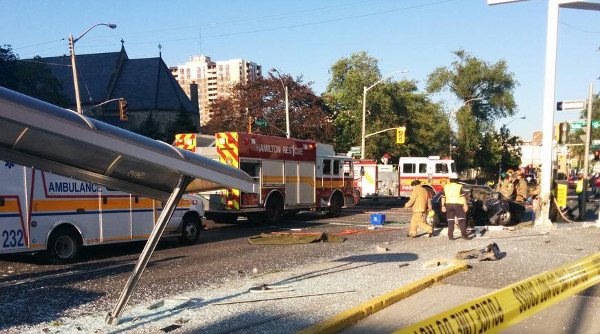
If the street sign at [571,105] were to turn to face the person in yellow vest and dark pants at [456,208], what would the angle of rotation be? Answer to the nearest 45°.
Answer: approximately 45° to its right

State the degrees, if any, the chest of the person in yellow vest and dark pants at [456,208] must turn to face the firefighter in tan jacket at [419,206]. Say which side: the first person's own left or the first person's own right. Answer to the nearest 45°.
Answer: approximately 90° to the first person's own left

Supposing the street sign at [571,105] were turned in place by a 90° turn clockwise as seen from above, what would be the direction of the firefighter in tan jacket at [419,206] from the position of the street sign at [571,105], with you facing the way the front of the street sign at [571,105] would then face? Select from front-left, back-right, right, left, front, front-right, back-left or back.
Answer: front-left

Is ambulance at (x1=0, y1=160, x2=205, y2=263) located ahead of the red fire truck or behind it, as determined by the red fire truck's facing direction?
behind

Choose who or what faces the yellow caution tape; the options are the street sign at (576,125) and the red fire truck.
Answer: the street sign

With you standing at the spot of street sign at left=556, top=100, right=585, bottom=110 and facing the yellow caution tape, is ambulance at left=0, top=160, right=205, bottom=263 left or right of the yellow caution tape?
right

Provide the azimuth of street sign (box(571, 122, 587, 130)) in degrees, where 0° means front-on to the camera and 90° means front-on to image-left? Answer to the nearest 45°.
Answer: approximately 0°

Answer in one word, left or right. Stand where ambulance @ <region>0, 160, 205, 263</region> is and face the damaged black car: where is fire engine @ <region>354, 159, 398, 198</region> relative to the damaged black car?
left

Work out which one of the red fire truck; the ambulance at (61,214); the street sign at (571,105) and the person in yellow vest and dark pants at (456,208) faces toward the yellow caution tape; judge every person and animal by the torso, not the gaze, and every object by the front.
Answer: the street sign
